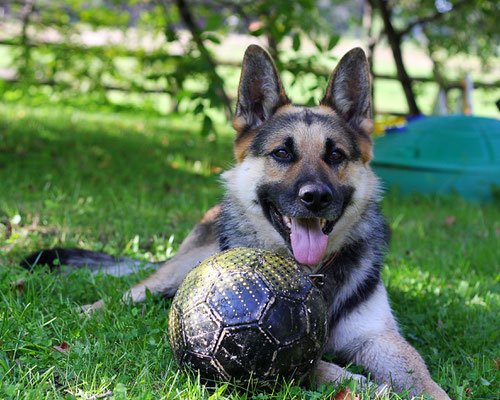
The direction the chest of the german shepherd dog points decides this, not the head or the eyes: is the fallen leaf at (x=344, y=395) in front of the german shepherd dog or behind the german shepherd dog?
in front

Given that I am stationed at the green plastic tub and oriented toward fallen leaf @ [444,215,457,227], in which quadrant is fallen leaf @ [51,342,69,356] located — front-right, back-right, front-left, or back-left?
front-right

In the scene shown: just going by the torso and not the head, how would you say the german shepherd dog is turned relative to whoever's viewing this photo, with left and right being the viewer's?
facing the viewer and to the right of the viewer

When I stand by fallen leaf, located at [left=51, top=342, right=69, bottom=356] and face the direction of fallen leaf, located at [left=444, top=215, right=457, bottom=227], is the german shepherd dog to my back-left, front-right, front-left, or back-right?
front-right

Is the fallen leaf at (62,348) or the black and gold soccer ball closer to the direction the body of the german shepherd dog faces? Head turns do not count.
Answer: the black and gold soccer ball

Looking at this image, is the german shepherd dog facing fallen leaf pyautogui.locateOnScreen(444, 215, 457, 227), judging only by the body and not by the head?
no

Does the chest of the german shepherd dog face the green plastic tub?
no

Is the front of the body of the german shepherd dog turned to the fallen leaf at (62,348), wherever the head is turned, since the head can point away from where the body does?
no
